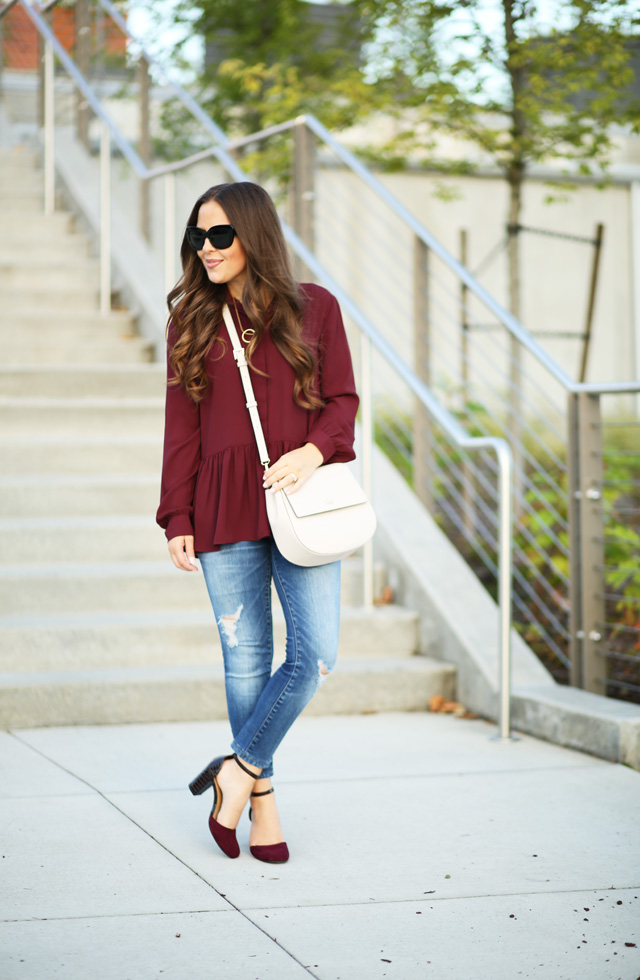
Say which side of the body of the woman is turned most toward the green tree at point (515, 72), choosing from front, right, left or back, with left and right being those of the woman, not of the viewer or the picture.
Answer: back

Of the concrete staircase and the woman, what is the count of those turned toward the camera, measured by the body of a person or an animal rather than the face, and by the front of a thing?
2

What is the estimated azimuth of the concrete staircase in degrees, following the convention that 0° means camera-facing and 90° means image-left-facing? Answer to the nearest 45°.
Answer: approximately 0°

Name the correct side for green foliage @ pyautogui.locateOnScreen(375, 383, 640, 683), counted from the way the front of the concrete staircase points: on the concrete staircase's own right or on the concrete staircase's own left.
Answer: on the concrete staircase's own left

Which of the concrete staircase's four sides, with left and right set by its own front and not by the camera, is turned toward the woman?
front

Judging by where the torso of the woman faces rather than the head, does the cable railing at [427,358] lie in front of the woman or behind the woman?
behind

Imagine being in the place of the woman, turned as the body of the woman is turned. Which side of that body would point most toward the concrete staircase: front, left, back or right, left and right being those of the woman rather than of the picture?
back

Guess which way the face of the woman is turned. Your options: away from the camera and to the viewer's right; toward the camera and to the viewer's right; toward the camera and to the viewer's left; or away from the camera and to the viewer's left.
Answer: toward the camera and to the viewer's left

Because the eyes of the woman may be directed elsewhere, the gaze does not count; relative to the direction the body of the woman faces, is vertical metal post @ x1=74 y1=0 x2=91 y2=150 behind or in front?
behind

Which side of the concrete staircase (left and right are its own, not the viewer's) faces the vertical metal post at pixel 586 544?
left

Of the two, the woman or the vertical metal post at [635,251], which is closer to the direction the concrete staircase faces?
the woman

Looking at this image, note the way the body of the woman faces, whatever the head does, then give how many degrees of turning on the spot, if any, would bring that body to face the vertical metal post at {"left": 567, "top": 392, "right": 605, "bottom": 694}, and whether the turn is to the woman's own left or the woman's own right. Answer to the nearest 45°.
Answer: approximately 135° to the woman's own left

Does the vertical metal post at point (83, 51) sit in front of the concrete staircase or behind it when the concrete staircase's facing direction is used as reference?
behind
